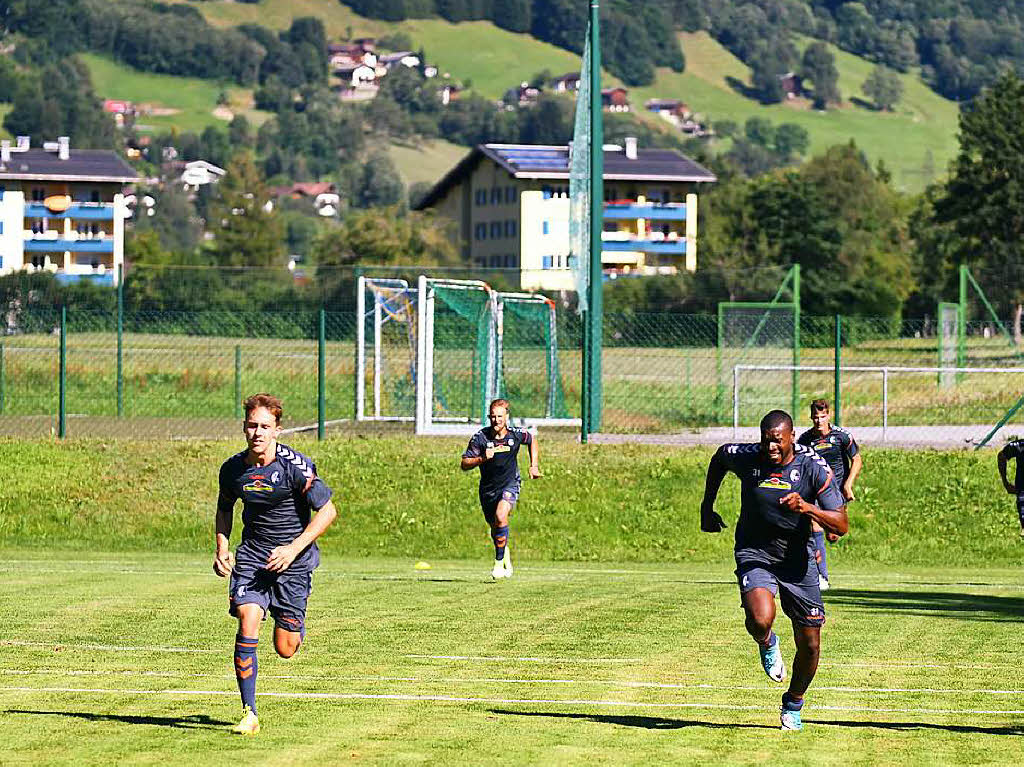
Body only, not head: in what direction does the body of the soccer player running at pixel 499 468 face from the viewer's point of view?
toward the camera

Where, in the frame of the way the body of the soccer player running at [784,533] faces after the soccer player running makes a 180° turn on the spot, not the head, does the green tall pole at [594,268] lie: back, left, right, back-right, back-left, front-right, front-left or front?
front

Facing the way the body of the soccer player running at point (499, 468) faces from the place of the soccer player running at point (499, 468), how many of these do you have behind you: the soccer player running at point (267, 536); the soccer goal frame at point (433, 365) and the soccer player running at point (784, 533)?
1

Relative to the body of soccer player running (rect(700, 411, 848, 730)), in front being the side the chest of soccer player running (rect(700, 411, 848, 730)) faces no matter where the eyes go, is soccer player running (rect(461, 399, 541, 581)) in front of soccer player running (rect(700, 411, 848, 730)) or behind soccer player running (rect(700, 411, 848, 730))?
behind

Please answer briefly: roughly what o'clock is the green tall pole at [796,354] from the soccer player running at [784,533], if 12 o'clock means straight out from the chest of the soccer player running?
The green tall pole is roughly at 6 o'clock from the soccer player running.

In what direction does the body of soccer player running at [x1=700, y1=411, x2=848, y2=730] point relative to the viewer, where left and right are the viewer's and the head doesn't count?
facing the viewer

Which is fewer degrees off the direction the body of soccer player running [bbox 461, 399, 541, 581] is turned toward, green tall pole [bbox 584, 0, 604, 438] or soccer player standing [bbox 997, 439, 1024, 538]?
the soccer player standing

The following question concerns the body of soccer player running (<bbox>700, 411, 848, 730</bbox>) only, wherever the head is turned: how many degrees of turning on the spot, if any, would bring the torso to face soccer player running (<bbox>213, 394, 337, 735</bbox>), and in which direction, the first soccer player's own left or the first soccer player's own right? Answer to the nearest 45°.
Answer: approximately 90° to the first soccer player's own right
